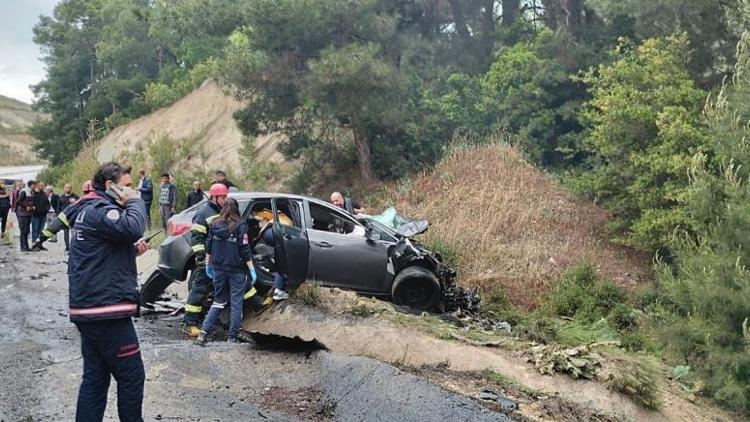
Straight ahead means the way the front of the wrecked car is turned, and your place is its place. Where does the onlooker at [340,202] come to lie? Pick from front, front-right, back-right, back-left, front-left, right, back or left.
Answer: left

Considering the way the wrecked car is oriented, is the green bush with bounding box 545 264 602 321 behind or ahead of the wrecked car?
ahead

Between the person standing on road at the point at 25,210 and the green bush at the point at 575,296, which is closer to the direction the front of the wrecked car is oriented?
the green bush

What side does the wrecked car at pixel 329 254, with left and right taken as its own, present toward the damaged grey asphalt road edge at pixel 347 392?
right

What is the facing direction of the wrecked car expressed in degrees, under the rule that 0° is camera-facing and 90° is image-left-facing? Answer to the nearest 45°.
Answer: approximately 270°

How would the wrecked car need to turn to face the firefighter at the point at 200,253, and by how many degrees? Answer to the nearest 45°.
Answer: approximately 135° to its right

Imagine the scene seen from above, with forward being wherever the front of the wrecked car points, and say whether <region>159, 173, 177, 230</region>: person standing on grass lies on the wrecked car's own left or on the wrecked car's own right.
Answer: on the wrecked car's own left

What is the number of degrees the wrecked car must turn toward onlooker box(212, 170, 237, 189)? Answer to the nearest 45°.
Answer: approximately 135° to its left

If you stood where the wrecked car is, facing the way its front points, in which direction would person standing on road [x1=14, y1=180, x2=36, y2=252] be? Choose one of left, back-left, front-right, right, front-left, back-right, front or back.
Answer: back-left

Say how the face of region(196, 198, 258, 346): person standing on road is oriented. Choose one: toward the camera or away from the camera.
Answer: away from the camera

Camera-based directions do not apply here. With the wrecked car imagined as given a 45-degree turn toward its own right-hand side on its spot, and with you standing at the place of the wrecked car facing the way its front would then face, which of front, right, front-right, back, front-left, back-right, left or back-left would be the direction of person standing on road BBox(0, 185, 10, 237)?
back

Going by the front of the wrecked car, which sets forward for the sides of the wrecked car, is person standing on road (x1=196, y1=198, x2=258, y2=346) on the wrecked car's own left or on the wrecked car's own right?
on the wrecked car's own right

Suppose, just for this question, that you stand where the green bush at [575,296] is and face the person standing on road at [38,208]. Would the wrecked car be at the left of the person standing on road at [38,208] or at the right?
left
